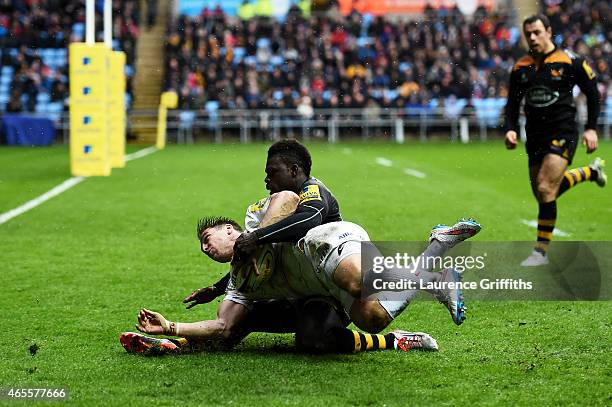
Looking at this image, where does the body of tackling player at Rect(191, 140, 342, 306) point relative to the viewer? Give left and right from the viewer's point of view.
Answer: facing to the left of the viewer
